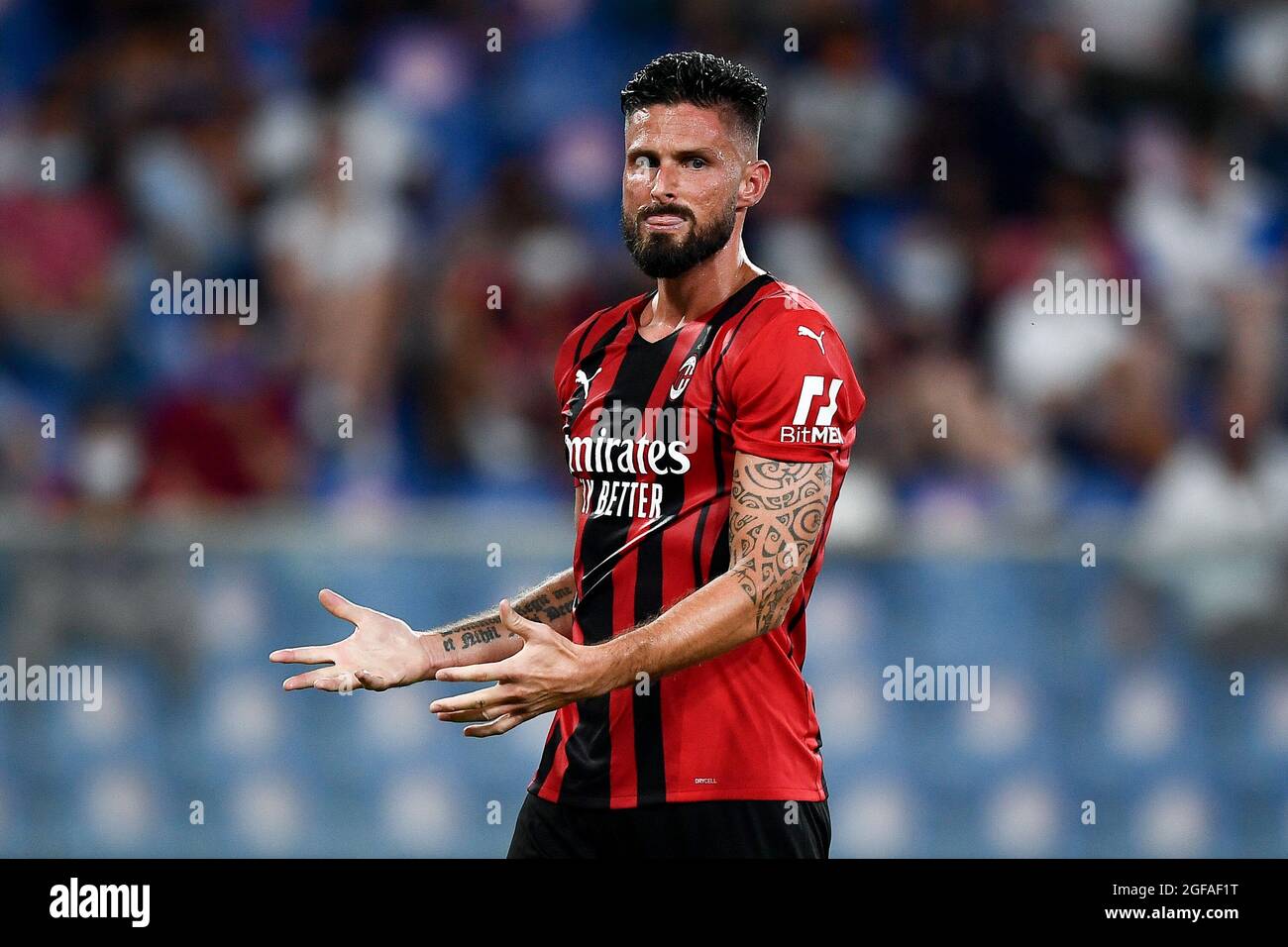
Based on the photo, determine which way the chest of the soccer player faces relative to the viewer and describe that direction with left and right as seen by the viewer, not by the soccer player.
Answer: facing the viewer and to the left of the viewer
